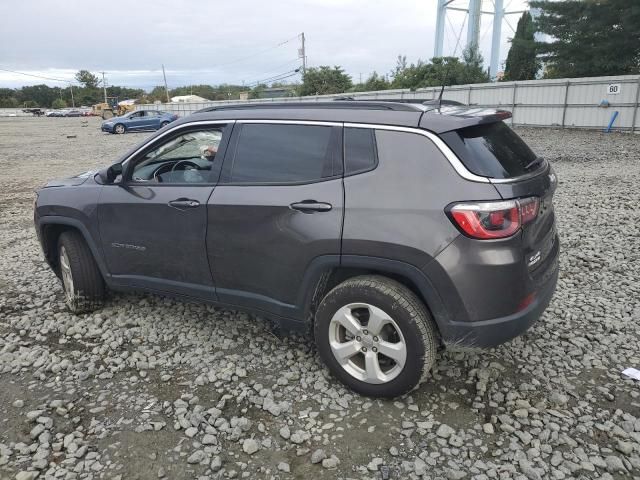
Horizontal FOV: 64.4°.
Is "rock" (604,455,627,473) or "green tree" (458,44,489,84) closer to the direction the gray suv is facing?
the green tree

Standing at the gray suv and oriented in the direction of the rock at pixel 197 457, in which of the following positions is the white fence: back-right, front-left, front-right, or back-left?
back-left

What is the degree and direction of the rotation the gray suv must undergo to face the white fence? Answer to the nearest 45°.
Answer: approximately 90° to its right

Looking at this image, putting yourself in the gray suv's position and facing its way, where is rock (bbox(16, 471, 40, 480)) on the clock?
The rock is roughly at 10 o'clock from the gray suv.

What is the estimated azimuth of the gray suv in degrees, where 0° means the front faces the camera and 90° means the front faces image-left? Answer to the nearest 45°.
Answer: approximately 135°

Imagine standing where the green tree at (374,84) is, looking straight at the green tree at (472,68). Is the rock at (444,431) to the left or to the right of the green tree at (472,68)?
right

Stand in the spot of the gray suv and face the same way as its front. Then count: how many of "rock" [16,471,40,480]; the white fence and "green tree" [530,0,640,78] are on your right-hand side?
2

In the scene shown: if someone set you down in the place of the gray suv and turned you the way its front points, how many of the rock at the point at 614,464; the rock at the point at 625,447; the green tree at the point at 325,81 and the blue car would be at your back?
2

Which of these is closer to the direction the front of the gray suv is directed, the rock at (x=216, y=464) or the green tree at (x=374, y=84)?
the green tree

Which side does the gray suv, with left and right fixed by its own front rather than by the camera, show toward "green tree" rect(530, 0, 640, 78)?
right

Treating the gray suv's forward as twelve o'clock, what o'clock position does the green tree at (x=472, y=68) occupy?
The green tree is roughly at 2 o'clock from the gray suv.

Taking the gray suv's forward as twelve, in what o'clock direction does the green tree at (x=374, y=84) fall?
The green tree is roughly at 2 o'clock from the gray suv.
